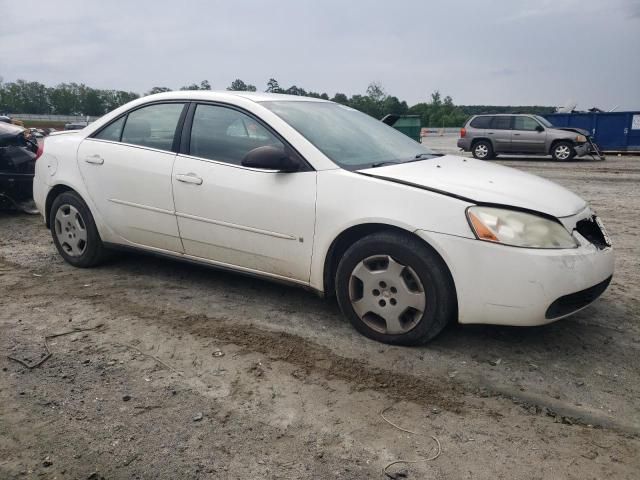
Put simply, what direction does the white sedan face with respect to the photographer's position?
facing the viewer and to the right of the viewer

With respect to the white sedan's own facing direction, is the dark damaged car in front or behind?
behind

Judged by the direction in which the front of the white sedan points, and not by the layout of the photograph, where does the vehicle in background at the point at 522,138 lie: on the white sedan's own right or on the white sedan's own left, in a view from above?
on the white sedan's own left

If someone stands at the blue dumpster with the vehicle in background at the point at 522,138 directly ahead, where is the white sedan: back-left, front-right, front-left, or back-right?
front-left

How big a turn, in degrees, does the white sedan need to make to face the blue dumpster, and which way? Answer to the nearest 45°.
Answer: approximately 90° to its left

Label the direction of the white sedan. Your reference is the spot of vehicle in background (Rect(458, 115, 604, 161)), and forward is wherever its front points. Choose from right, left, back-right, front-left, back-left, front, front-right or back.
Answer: right

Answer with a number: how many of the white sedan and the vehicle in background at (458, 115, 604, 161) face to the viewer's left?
0

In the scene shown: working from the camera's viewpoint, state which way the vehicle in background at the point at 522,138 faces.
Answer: facing to the right of the viewer

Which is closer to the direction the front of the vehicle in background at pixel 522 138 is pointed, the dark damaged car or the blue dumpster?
the blue dumpster

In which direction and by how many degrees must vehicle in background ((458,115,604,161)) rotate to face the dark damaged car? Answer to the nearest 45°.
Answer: approximately 90° to its right

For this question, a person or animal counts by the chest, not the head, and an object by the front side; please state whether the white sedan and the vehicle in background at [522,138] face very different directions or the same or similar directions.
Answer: same or similar directions
